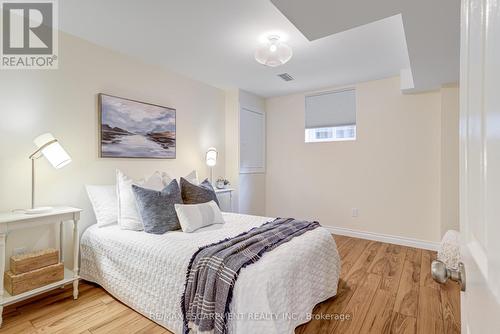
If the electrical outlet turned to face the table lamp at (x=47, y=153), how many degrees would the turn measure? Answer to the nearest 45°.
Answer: approximately 45° to its right

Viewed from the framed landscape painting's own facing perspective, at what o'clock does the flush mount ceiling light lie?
The flush mount ceiling light is roughly at 12 o'clock from the framed landscape painting.

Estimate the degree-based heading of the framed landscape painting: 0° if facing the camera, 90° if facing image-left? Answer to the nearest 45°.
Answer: approximately 315°

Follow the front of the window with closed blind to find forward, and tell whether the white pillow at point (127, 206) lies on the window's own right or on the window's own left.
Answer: on the window's own right

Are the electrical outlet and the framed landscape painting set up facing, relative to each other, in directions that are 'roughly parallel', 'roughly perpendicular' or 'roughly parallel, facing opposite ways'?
roughly perpendicular

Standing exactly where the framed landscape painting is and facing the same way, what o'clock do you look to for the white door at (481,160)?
The white door is roughly at 1 o'clock from the framed landscape painting.

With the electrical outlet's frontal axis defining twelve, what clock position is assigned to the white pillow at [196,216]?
The white pillow is roughly at 1 o'clock from the electrical outlet.
